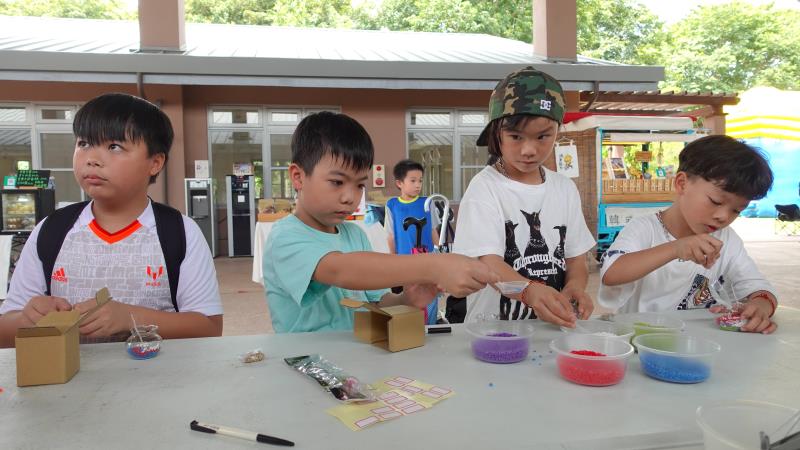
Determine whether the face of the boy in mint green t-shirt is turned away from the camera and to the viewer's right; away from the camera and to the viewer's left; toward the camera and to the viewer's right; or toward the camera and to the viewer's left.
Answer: toward the camera and to the viewer's right

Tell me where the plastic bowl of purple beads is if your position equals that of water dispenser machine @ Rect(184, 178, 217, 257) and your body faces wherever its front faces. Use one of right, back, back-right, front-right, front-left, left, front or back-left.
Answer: front

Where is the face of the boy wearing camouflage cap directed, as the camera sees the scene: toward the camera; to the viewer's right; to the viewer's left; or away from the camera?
toward the camera

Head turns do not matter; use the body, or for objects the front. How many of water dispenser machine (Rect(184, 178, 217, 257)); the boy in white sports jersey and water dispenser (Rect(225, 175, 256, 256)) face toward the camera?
3

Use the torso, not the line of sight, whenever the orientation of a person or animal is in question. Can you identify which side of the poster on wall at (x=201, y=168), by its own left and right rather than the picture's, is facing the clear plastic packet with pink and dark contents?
front

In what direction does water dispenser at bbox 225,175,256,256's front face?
toward the camera

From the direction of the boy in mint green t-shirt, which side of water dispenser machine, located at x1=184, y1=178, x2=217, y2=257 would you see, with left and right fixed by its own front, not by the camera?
front

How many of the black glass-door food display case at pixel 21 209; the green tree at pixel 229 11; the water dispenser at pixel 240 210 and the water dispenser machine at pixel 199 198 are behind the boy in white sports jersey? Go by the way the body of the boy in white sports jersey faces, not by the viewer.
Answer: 4

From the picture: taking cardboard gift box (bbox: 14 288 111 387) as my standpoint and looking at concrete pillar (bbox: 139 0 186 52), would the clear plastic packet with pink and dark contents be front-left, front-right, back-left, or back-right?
back-right

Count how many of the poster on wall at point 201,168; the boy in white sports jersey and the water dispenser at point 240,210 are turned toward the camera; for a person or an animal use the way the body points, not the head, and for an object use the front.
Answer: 3

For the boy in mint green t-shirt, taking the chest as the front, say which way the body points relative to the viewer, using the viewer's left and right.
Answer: facing the viewer and to the right of the viewer

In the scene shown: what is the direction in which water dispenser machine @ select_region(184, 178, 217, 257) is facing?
toward the camera

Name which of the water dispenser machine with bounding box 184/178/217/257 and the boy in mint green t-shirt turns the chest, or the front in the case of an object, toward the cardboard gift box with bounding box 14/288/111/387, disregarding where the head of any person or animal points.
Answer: the water dispenser machine

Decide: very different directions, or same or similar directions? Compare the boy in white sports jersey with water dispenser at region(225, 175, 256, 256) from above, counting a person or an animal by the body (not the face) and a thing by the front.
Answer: same or similar directions
